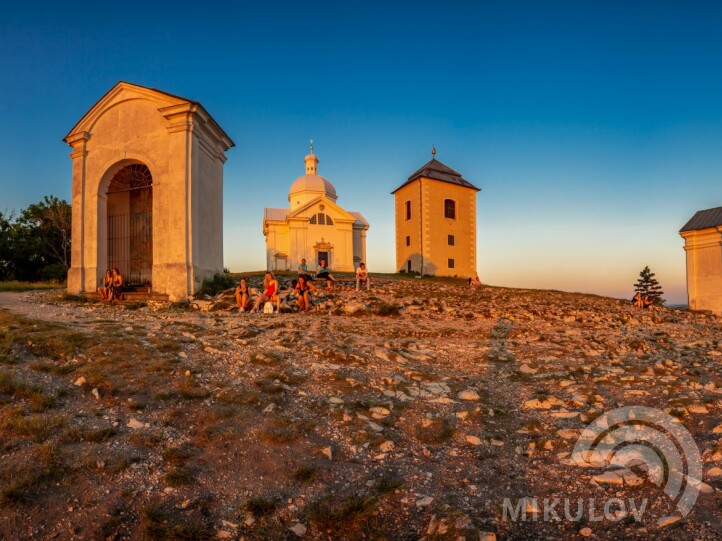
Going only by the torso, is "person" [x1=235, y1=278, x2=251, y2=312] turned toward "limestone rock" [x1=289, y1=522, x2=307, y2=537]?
yes

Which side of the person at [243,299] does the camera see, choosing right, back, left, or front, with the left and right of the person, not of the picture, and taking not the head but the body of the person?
front

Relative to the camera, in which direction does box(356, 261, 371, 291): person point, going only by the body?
toward the camera

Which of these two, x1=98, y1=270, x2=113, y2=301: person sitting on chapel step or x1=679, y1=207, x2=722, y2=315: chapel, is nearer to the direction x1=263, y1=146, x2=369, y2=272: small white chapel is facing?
the person sitting on chapel step

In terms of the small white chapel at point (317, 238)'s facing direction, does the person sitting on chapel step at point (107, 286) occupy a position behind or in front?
in front

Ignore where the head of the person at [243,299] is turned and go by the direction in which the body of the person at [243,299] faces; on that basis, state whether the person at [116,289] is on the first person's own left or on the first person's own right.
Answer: on the first person's own right

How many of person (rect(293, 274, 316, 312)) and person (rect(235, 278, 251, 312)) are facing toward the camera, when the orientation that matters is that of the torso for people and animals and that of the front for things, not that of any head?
2

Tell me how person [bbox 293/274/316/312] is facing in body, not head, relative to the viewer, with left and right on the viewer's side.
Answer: facing the viewer

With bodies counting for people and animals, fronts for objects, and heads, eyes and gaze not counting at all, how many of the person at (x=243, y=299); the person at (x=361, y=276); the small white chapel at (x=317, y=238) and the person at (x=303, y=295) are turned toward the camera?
4

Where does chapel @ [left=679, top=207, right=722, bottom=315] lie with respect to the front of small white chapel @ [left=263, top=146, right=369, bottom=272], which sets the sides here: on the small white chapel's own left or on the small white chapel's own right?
on the small white chapel's own left

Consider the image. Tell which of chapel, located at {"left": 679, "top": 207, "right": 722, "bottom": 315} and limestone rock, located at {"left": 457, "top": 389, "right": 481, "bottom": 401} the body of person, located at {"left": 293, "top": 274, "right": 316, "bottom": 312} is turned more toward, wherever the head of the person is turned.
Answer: the limestone rock
